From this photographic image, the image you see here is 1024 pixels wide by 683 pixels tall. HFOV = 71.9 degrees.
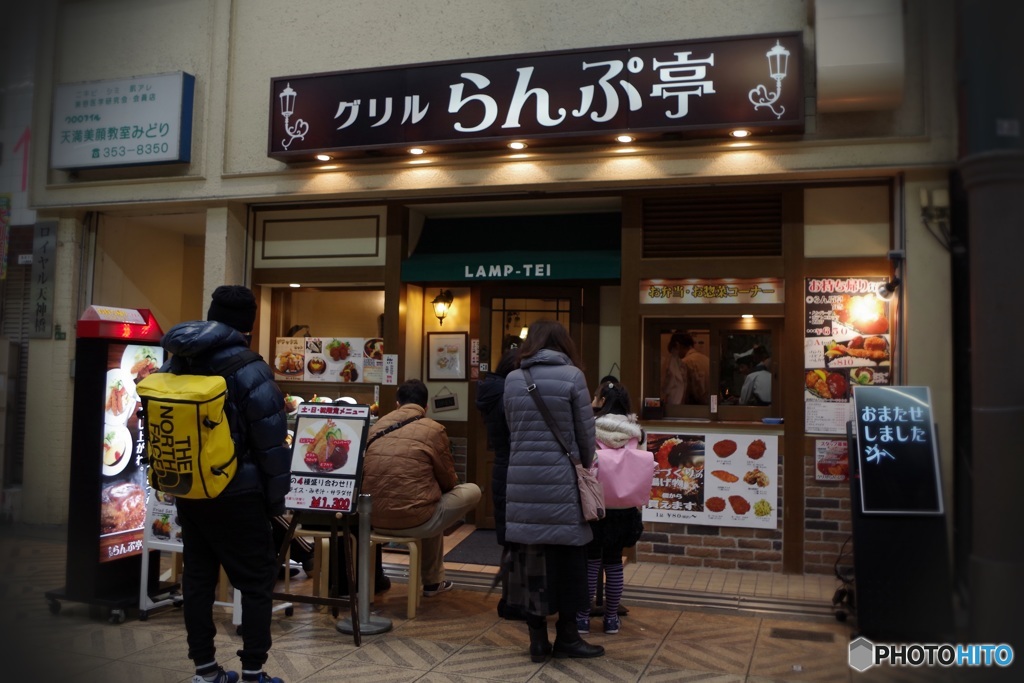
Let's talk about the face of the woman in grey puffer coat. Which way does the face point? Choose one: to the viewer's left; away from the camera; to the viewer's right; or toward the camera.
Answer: away from the camera

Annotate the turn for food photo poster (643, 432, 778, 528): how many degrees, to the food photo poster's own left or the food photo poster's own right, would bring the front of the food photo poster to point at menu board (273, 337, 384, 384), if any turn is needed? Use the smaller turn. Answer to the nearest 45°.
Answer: approximately 90° to the food photo poster's own right

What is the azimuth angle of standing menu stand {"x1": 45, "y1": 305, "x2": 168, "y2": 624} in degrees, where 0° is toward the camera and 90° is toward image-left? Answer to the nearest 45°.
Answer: approximately 315°

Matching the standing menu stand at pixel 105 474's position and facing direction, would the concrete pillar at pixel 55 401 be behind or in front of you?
behind

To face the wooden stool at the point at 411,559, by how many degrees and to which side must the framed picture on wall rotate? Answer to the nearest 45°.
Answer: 0° — it already faces it

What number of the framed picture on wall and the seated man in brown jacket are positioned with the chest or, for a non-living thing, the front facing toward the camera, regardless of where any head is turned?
1

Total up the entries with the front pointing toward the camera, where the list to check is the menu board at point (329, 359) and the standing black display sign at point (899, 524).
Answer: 2

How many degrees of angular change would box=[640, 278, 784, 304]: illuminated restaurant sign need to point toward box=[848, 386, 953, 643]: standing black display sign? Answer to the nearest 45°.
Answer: approximately 45° to its left

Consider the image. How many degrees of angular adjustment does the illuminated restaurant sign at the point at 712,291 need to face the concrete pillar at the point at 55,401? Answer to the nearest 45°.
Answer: approximately 90° to its right

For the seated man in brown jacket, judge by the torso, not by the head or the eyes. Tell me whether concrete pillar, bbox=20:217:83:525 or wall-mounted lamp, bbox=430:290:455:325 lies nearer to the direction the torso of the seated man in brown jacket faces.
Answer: the wall-mounted lamp
